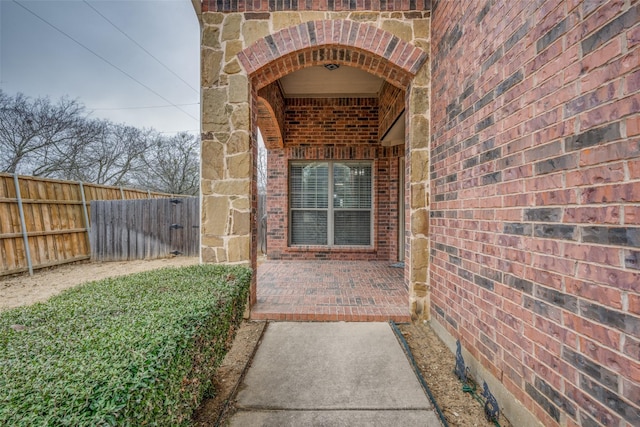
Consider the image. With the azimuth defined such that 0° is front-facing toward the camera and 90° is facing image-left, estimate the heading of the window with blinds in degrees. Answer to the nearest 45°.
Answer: approximately 0°

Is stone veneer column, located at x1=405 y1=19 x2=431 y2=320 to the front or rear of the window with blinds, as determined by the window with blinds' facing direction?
to the front

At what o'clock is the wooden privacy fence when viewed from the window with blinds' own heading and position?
The wooden privacy fence is roughly at 3 o'clock from the window with blinds.

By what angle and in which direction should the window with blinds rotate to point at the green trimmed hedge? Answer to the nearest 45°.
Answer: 0° — it already faces it

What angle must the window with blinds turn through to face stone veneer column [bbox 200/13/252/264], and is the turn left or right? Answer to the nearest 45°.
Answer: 0° — it already faces it

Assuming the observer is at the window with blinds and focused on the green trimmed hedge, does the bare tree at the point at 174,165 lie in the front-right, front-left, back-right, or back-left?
back-right

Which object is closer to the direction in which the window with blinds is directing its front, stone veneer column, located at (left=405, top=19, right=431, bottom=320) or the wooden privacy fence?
the stone veneer column

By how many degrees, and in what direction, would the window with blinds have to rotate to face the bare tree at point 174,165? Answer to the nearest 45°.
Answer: approximately 135° to its right

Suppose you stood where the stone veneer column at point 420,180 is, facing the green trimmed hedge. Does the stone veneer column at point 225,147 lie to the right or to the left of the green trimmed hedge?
right

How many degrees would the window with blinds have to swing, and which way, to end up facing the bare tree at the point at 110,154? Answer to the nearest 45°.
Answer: approximately 135° to its right
